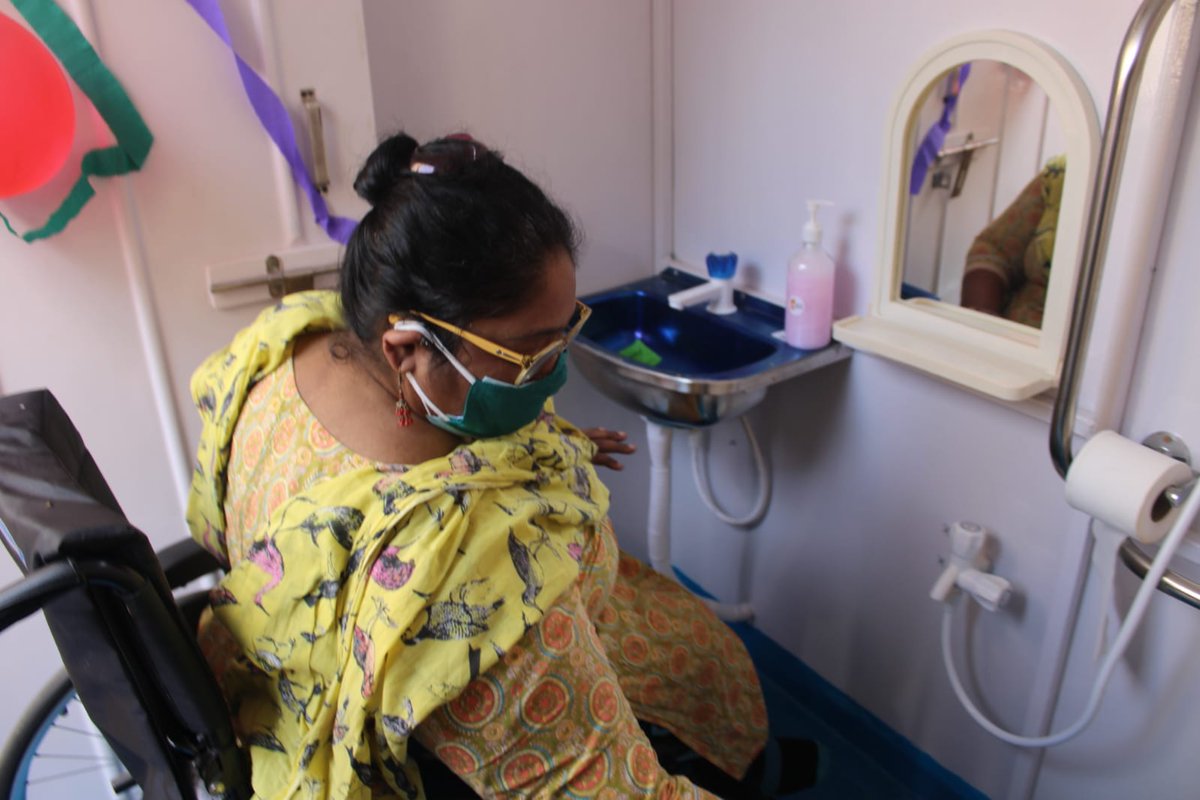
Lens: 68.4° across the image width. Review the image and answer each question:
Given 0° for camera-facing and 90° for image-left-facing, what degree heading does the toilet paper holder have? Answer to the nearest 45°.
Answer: approximately 45°

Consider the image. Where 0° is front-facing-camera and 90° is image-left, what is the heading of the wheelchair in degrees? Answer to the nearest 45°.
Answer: approximately 225°

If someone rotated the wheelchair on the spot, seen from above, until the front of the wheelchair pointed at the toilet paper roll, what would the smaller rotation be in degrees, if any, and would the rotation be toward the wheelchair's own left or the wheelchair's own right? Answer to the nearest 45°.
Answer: approximately 45° to the wheelchair's own right

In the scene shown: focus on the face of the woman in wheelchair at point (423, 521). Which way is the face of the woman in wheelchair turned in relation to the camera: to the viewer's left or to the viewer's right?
to the viewer's right

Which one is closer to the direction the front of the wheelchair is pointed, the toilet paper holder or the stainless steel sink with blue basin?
the stainless steel sink with blue basin

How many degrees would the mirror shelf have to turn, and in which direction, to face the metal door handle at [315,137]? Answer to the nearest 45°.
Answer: approximately 45° to its right
